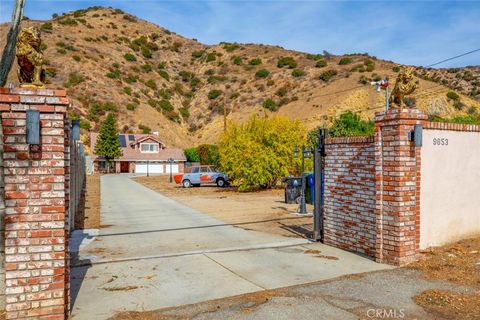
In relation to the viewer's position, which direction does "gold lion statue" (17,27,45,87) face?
facing the viewer and to the right of the viewer

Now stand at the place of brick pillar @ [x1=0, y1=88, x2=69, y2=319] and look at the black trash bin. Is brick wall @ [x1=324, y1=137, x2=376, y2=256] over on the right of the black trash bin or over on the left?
right

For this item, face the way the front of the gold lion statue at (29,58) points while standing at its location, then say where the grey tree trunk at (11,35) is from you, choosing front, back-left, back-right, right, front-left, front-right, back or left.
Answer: back-left

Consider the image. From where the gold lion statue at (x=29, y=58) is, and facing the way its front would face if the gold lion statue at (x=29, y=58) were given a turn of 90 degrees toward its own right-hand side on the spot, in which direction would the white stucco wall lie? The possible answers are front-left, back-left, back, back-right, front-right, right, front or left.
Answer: back-left

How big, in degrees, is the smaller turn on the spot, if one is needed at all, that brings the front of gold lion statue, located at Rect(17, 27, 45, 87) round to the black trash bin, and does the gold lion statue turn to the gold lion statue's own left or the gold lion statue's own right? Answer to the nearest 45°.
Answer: approximately 90° to the gold lion statue's own left

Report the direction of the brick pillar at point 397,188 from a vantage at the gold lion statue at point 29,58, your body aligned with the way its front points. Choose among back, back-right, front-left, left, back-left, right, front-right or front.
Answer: front-left

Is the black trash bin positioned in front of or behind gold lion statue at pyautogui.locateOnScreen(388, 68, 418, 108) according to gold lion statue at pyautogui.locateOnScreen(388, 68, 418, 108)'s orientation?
behind

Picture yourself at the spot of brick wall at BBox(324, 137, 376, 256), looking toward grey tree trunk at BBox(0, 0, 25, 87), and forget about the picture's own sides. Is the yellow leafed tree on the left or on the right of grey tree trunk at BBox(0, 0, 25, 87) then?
right

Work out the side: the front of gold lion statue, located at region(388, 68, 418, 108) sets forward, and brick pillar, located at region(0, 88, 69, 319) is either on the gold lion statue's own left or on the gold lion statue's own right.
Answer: on the gold lion statue's own right
